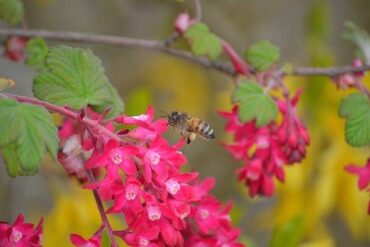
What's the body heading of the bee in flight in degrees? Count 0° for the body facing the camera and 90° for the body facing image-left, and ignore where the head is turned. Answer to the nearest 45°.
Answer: approximately 90°
